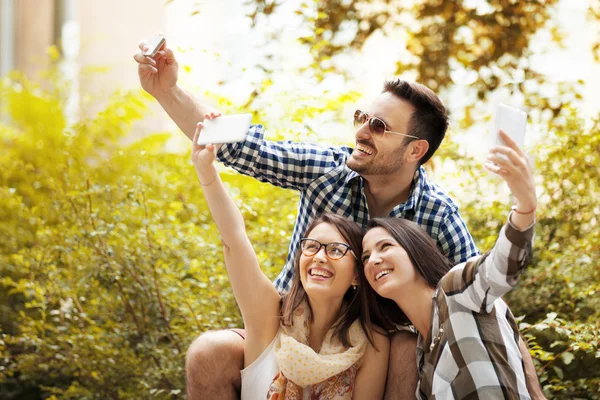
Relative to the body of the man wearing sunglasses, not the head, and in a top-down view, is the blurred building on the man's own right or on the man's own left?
on the man's own right

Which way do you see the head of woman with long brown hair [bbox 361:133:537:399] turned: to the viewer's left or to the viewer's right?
to the viewer's left

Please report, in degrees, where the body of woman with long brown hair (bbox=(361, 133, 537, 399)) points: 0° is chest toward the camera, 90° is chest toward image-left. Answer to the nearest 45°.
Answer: approximately 45°
